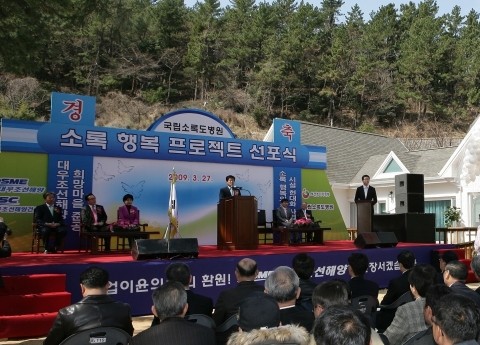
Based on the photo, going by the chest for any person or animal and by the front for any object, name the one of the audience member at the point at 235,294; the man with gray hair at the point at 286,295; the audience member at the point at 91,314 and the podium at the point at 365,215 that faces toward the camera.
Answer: the podium

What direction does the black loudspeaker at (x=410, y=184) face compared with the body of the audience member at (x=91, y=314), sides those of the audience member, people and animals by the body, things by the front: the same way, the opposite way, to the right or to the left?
the opposite way

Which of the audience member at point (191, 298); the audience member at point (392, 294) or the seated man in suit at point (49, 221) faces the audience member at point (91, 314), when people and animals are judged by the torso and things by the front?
the seated man in suit

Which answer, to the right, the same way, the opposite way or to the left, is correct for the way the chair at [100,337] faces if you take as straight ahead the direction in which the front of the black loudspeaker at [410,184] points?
the opposite way

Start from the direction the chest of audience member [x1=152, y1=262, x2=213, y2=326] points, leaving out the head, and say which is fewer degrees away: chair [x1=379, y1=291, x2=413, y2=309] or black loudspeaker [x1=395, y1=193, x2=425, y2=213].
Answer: the black loudspeaker

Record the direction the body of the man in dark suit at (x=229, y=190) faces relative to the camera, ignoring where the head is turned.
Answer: toward the camera

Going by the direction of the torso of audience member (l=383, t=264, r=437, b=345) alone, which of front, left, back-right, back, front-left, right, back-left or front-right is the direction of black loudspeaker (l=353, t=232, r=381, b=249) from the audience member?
front-right

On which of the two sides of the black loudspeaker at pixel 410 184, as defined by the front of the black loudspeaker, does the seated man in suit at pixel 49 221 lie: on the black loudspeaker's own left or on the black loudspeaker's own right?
on the black loudspeaker's own right

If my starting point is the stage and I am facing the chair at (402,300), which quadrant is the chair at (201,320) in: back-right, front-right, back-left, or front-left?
front-right

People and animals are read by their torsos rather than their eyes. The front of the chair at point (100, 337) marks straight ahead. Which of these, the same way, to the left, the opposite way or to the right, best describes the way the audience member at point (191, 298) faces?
the same way

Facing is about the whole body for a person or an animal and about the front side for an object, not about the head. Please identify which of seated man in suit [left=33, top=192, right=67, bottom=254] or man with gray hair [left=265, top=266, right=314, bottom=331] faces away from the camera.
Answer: the man with gray hair

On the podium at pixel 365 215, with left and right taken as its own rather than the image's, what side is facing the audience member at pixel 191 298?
front

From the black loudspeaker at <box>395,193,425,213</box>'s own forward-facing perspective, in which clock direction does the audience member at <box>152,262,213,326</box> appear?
The audience member is roughly at 2 o'clock from the black loudspeaker.

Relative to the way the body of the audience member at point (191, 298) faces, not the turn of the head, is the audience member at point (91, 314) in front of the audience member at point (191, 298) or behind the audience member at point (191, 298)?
behind

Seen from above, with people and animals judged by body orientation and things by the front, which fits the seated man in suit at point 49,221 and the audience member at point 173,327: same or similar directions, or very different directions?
very different directions

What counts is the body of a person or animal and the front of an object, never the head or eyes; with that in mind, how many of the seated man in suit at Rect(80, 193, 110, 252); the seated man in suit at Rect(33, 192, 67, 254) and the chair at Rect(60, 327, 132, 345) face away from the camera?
1

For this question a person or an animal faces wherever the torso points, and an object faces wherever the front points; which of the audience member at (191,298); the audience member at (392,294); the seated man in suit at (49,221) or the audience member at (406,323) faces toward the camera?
the seated man in suit

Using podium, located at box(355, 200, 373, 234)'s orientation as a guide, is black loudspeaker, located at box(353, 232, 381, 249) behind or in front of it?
in front
